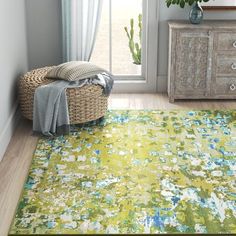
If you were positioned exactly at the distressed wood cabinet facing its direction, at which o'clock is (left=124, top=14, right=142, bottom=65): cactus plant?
The cactus plant is roughly at 4 o'clock from the distressed wood cabinet.

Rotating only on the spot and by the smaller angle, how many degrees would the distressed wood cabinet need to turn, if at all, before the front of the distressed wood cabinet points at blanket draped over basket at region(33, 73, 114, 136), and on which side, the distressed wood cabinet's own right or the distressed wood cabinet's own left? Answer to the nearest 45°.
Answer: approximately 45° to the distressed wood cabinet's own right

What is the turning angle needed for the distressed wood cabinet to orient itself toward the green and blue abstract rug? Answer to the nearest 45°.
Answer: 0° — it already faces it

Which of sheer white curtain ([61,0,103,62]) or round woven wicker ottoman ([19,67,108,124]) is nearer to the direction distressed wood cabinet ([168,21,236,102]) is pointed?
the round woven wicker ottoman

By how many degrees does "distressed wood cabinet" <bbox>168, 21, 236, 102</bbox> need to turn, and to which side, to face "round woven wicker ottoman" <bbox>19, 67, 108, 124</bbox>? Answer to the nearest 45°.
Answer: approximately 45° to its right

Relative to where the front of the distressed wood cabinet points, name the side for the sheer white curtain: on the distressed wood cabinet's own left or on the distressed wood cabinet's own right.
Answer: on the distressed wood cabinet's own right

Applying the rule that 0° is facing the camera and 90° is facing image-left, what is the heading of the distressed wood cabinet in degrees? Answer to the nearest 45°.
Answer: approximately 0°
